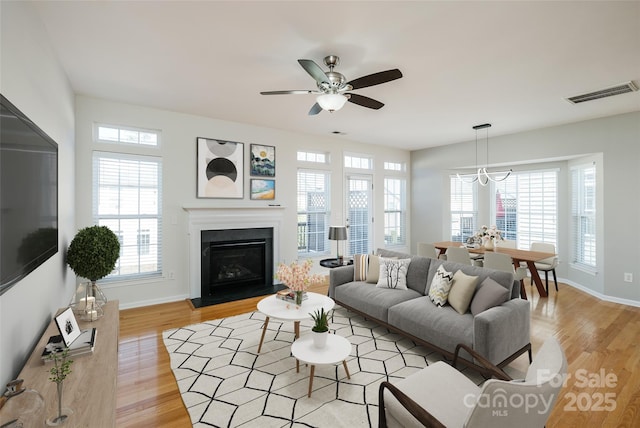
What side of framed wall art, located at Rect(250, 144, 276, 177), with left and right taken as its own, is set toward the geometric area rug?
front

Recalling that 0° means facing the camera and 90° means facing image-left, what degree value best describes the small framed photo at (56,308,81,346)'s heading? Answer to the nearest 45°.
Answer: approximately 315°

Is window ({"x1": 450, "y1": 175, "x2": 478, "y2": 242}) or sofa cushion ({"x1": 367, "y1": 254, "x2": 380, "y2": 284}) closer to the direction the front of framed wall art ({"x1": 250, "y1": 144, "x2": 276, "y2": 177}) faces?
the sofa cushion

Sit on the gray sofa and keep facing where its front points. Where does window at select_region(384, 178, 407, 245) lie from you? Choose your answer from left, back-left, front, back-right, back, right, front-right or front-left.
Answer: back-right

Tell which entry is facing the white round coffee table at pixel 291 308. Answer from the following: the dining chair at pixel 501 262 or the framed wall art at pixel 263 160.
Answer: the framed wall art

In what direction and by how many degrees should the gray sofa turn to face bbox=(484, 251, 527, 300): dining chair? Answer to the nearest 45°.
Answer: approximately 180°

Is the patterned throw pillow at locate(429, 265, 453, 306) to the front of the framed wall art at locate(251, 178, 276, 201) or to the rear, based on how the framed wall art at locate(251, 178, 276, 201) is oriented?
to the front

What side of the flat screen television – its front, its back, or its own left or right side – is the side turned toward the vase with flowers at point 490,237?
front

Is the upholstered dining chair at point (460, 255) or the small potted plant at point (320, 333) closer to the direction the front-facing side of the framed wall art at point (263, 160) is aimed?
the small potted plant

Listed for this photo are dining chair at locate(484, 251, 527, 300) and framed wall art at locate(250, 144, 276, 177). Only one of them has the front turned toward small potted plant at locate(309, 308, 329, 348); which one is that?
the framed wall art

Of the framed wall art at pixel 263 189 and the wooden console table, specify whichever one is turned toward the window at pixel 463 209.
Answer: the wooden console table

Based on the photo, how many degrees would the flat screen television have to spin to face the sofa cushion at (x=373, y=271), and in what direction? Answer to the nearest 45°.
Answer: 0° — it already faces it

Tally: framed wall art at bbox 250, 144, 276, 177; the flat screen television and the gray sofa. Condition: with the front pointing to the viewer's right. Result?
1

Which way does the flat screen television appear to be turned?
to the viewer's right

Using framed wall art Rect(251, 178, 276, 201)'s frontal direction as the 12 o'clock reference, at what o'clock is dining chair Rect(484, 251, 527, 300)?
The dining chair is roughly at 10 o'clock from the framed wall art.
